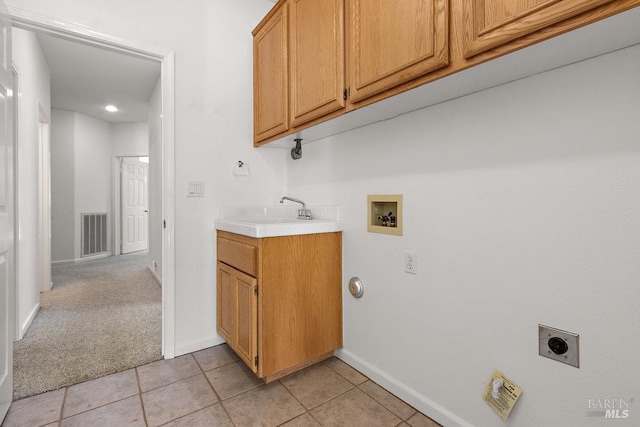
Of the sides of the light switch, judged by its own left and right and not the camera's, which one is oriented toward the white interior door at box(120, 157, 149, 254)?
back

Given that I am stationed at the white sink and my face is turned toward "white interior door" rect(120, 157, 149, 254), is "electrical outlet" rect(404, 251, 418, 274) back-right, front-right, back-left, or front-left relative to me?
back-right

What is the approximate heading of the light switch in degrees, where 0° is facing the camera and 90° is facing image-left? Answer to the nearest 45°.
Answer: approximately 0°

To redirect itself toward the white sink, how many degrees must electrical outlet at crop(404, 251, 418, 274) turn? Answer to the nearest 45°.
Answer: approximately 45° to its right

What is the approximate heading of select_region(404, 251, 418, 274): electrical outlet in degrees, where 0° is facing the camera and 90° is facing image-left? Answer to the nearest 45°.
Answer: approximately 45°

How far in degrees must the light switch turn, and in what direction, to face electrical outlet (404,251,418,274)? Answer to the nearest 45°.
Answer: approximately 45° to its left

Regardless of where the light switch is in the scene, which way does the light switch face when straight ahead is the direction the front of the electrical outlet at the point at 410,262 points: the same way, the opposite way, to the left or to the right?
to the left

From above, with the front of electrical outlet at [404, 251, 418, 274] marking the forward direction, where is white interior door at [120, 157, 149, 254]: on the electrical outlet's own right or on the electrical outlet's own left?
on the electrical outlet's own right

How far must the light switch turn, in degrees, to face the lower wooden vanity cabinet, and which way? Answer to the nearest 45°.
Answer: approximately 45° to its left
